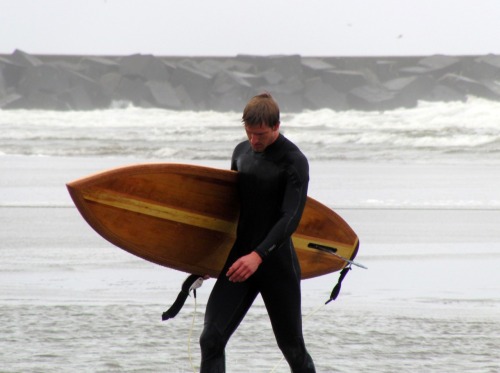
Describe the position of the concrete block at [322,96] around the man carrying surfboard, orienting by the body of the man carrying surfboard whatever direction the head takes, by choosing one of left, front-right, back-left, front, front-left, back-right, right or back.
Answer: back-right

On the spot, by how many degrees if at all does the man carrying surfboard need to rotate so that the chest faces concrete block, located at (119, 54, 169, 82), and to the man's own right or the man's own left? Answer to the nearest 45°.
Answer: approximately 135° to the man's own right

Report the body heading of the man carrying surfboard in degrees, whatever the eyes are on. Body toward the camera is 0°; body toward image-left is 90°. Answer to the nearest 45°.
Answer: approximately 45°

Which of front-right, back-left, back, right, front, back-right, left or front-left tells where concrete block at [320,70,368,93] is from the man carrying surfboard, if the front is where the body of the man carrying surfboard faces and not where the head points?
back-right
